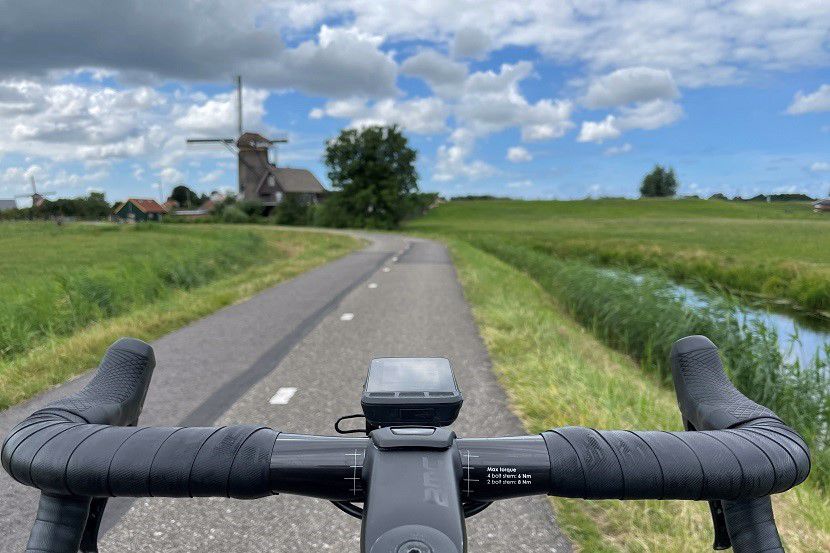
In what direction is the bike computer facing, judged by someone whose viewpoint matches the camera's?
facing the viewer
